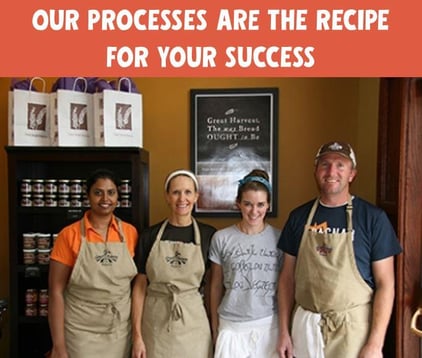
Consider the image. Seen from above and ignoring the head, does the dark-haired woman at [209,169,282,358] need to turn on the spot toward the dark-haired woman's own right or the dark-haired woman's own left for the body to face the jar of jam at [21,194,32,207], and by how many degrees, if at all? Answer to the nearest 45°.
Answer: approximately 90° to the dark-haired woman's own right

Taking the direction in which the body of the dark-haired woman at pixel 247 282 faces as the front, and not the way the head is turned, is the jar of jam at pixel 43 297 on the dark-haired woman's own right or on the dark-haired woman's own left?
on the dark-haired woman's own right

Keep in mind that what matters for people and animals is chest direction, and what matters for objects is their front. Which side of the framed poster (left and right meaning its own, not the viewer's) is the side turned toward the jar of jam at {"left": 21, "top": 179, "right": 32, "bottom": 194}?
right

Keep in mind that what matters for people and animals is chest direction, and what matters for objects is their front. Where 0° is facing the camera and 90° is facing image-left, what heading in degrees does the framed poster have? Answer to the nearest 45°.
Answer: approximately 0°

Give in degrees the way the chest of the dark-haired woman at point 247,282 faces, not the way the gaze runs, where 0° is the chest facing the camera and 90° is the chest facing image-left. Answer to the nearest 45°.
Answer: approximately 0°

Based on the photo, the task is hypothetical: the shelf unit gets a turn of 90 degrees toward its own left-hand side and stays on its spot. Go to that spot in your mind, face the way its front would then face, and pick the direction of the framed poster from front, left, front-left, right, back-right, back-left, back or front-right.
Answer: front

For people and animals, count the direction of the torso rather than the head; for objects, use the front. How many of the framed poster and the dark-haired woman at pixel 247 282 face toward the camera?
2

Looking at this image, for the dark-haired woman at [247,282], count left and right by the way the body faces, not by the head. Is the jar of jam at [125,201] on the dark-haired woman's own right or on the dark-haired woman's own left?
on the dark-haired woman's own right

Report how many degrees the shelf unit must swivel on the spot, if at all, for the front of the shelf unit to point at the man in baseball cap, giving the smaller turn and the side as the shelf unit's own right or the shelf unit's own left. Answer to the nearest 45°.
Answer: approximately 45° to the shelf unit's own left
